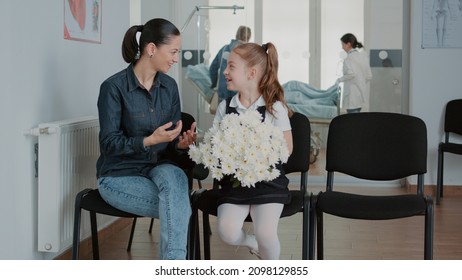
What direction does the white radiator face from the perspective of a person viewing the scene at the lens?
facing the viewer and to the right of the viewer

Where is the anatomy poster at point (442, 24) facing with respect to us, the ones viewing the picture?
facing the viewer

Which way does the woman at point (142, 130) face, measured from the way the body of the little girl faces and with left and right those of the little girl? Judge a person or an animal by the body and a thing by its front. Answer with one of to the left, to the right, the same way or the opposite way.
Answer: to the left

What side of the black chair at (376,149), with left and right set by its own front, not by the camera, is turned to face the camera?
front

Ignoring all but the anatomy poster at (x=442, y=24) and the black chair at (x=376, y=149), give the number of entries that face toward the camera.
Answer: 2

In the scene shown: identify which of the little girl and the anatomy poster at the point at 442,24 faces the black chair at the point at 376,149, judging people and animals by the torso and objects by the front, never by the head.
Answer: the anatomy poster

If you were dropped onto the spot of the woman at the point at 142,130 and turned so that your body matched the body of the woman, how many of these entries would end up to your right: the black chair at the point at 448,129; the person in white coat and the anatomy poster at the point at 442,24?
0

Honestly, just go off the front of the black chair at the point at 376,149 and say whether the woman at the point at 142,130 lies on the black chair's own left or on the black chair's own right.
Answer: on the black chair's own right

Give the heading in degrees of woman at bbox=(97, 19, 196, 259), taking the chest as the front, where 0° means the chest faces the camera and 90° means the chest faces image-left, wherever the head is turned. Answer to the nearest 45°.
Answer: approximately 315°

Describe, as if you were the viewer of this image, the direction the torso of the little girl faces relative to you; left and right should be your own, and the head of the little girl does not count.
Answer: facing the viewer and to the left of the viewer

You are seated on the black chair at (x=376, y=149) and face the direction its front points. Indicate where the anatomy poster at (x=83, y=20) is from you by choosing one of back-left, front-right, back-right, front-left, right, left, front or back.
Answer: right

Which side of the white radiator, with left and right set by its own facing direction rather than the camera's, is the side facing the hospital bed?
left

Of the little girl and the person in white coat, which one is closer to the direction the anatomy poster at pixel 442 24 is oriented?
the little girl

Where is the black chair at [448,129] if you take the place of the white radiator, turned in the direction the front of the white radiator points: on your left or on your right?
on your left

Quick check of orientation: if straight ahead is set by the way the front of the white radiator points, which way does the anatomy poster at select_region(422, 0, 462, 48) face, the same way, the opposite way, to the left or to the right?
to the right

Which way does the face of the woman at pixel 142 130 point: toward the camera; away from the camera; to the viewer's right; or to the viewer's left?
to the viewer's right
